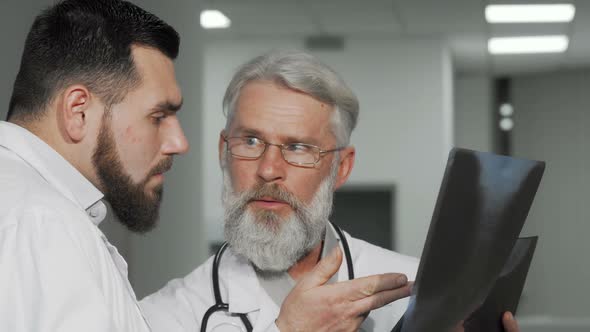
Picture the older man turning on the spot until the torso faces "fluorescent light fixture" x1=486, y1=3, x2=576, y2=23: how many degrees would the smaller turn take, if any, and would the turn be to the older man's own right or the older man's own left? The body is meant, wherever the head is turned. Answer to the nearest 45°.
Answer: approximately 135° to the older man's own left

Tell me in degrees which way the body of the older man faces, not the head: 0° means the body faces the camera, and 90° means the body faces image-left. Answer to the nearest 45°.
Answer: approximately 0°

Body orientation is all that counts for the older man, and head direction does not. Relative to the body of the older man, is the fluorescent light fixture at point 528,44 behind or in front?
behind

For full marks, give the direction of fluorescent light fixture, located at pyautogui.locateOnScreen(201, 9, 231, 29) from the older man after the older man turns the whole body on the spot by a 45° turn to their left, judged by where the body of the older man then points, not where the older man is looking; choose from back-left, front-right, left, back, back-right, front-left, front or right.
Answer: back-left
